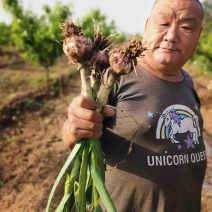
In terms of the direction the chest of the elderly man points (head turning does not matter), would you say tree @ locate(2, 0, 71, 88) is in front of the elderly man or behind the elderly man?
behind

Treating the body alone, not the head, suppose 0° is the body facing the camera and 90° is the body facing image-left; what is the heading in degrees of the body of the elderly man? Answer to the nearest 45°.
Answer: approximately 315°
